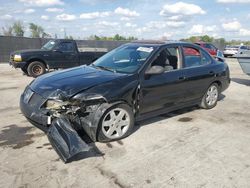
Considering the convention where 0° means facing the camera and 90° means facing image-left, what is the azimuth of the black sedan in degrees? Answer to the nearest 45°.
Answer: approximately 45°

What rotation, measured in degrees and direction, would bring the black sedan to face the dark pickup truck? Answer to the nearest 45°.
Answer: approximately 90° to its right
